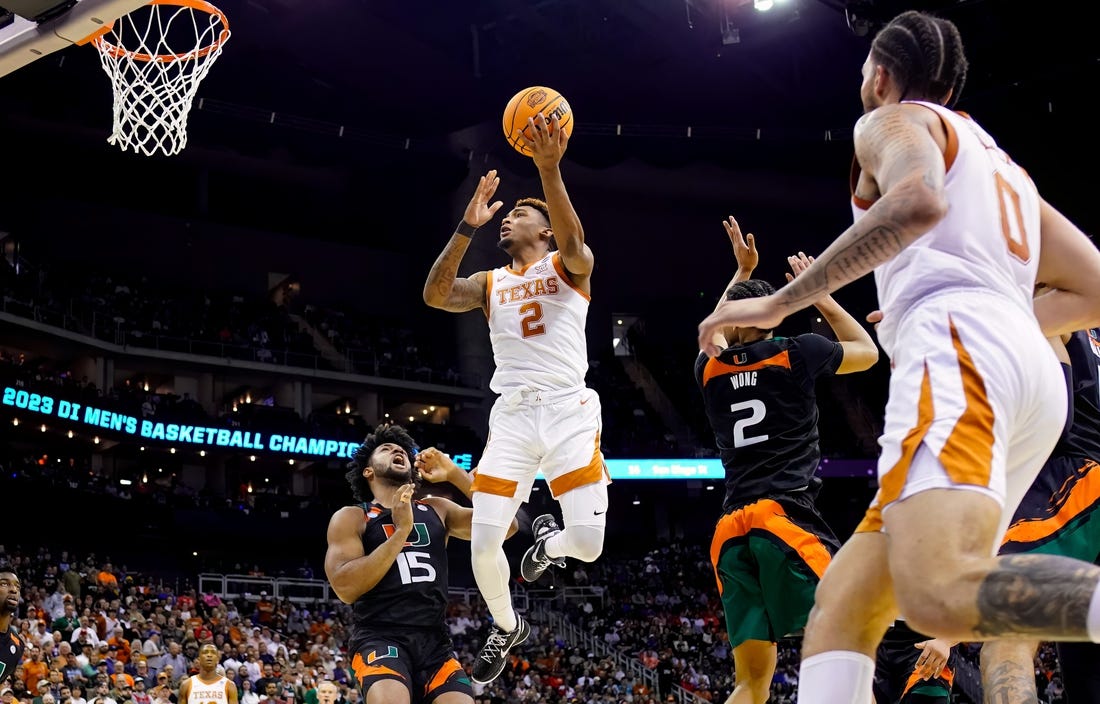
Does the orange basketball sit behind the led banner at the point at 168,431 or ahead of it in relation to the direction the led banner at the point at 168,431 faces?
ahead

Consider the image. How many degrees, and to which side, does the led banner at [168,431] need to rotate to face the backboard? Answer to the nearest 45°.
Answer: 0° — it already faces it

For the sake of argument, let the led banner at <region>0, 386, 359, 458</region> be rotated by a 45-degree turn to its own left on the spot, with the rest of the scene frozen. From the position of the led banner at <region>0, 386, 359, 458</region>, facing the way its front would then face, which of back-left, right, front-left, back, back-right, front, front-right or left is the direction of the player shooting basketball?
front-right

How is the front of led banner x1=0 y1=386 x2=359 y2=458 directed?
toward the camera

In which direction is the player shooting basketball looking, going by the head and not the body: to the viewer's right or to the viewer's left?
to the viewer's left
